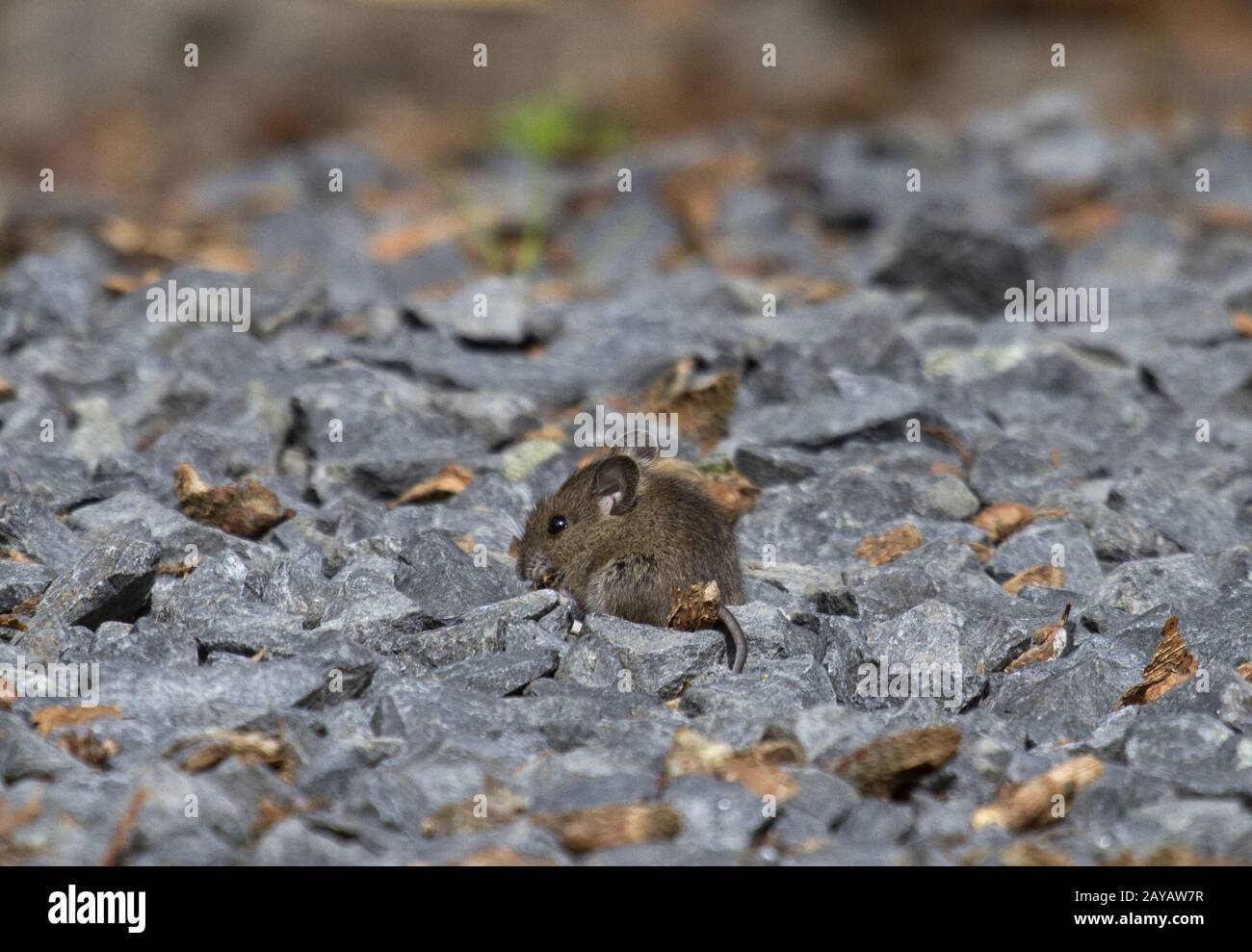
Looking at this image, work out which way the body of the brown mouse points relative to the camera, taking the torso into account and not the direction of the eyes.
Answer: to the viewer's left

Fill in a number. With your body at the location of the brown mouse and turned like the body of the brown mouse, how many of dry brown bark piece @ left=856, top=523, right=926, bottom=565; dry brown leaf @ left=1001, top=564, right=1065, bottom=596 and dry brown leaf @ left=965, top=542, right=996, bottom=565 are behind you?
3

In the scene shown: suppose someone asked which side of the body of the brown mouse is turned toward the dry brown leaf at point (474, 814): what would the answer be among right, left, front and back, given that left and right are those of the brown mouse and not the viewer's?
left

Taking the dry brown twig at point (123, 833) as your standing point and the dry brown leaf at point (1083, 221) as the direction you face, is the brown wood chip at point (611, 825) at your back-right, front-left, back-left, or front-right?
front-right

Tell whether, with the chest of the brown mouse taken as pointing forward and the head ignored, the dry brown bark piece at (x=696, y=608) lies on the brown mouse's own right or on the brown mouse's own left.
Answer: on the brown mouse's own left

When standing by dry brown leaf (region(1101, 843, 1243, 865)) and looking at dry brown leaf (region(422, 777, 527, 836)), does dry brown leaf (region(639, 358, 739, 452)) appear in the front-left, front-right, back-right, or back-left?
front-right

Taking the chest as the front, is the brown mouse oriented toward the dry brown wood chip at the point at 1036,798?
no

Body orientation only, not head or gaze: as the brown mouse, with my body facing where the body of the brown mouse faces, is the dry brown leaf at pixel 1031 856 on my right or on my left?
on my left

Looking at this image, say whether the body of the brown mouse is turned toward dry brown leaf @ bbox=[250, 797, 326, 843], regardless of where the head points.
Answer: no

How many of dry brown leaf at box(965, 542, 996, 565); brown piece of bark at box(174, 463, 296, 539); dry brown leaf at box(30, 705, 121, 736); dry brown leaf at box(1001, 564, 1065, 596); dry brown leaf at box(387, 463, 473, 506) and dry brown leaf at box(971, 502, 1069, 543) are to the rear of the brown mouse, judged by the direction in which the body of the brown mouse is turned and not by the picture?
3

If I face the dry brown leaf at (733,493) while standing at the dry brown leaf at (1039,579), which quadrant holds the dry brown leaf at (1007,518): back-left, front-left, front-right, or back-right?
front-right

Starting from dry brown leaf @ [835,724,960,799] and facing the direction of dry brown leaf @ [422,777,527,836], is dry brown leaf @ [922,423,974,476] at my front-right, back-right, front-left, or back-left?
back-right

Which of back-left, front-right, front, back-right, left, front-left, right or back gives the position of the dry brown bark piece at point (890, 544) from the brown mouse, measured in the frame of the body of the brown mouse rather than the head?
back

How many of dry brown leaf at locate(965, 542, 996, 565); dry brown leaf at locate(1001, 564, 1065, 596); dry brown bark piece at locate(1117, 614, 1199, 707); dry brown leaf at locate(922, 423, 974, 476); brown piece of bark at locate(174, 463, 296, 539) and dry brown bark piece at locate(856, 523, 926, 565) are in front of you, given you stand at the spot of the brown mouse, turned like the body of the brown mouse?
1

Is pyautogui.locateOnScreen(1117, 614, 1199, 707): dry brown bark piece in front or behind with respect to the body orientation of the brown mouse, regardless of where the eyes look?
behind

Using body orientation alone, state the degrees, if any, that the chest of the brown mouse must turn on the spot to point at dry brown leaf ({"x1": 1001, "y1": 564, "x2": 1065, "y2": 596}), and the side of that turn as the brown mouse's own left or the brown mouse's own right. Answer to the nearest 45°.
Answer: approximately 180°

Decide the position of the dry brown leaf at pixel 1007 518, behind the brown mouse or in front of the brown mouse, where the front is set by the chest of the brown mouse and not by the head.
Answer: behind
